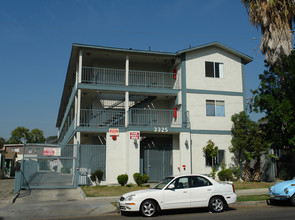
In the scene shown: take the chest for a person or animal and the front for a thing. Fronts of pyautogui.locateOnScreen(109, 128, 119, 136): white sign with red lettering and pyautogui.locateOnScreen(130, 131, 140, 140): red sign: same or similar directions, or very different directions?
same or similar directions

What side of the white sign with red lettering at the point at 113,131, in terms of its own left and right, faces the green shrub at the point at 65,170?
right

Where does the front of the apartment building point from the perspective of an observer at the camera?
facing the viewer

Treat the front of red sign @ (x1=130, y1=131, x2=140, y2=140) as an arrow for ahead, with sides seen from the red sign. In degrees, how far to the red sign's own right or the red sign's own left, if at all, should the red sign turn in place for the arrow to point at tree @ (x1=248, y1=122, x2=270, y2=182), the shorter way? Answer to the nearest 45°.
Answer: approximately 90° to the red sign's own left

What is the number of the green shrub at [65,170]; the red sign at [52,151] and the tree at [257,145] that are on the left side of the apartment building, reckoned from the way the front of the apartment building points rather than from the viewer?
1

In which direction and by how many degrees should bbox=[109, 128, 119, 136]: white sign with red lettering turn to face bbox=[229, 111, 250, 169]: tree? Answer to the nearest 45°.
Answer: approximately 90° to its left

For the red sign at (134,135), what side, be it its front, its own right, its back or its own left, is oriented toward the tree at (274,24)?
left

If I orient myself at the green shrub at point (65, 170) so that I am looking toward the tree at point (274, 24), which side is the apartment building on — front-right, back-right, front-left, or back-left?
front-left

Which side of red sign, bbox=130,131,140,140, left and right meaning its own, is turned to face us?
front

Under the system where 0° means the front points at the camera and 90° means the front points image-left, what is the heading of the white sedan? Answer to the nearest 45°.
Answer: approximately 90°

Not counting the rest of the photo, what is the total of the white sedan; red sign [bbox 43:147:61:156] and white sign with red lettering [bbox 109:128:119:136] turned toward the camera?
2
